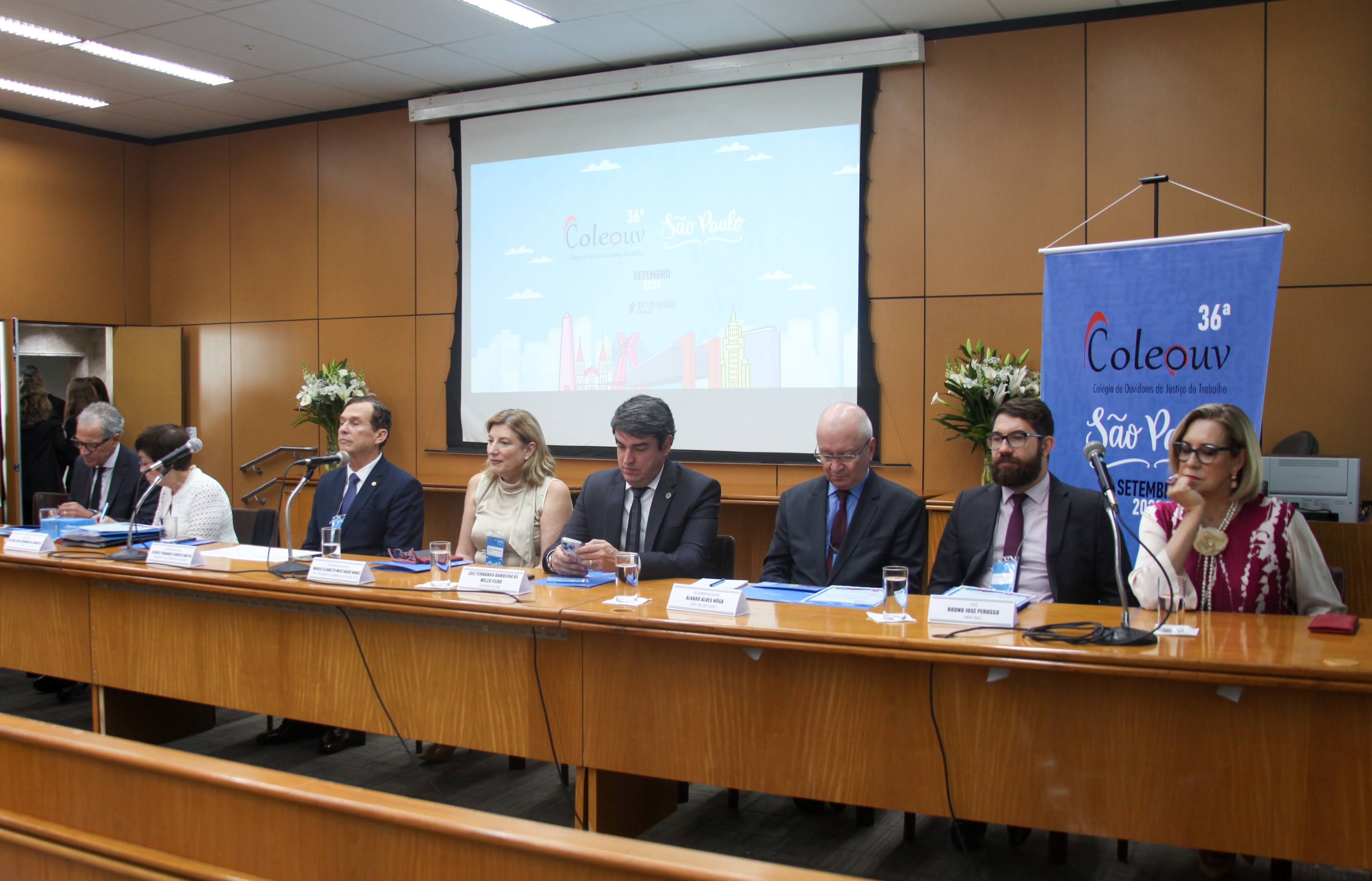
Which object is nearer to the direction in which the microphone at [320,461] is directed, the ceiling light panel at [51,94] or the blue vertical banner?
the blue vertical banner

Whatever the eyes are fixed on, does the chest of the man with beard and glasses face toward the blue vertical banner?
no

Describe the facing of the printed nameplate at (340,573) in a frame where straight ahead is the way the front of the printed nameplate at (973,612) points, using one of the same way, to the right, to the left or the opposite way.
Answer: the same way

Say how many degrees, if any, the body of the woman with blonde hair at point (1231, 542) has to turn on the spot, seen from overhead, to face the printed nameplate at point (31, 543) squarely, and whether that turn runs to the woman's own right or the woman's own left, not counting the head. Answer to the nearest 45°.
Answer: approximately 45° to the woman's own right

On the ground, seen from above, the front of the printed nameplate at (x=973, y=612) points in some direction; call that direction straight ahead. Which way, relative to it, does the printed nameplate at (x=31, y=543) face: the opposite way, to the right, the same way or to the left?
the same way

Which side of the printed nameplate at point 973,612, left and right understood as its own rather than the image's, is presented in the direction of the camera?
front

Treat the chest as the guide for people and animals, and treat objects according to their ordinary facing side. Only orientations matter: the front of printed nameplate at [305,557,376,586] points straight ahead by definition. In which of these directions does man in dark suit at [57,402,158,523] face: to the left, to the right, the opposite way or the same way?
the same way

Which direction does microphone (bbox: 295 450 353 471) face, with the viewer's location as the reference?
facing to the right of the viewer

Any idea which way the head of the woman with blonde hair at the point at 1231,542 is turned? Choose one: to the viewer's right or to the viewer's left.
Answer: to the viewer's left

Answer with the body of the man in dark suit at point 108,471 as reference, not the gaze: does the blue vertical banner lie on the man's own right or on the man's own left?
on the man's own left

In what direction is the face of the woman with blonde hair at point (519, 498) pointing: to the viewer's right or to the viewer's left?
to the viewer's left

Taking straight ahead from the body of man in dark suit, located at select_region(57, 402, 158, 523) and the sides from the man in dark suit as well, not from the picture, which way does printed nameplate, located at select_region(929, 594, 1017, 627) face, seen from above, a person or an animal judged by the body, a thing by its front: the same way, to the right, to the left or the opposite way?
the same way

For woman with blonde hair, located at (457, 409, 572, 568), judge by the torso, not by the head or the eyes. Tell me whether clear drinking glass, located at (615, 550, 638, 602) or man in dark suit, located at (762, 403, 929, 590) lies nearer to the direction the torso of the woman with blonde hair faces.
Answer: the clear drinking glass

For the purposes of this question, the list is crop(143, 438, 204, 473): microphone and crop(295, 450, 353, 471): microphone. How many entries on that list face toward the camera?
0

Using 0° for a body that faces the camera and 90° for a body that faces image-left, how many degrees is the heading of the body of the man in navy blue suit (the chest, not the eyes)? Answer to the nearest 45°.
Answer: approximately 45°

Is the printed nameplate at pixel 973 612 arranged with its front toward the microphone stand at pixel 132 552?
no

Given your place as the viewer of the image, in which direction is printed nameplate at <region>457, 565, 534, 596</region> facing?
facing the viewer and to the left of the viewer

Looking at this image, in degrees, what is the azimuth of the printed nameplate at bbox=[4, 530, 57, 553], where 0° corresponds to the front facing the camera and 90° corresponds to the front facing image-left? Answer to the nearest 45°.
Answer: approximately 45°

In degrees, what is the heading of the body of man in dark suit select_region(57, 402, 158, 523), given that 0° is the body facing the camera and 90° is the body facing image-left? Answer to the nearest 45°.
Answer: approximately 45°
